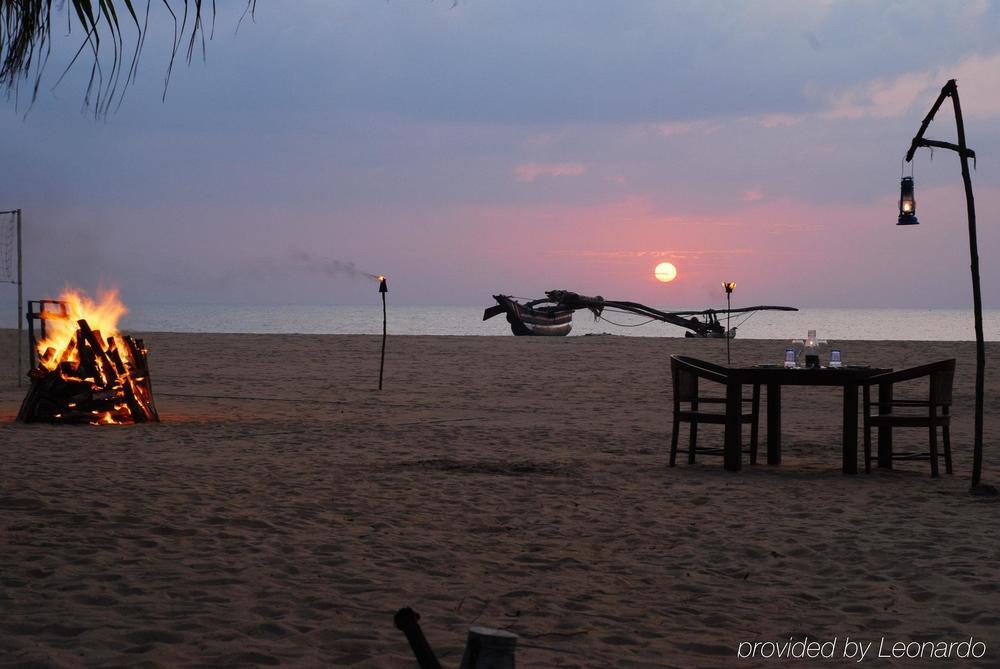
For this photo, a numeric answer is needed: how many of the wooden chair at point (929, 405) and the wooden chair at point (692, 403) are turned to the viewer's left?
1

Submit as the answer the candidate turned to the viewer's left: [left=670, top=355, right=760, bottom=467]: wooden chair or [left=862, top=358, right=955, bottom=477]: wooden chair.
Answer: [left=862, top=358, right=955, bottom=477]: wooden chair

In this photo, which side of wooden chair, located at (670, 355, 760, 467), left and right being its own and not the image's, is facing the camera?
right

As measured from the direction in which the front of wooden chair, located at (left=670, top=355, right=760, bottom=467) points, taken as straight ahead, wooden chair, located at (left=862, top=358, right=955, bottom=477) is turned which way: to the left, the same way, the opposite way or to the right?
the opposite way

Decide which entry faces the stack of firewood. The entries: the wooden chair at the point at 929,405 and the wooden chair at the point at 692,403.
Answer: the wooden chair at the point at 929,405

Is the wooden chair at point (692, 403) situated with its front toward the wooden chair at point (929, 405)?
yes

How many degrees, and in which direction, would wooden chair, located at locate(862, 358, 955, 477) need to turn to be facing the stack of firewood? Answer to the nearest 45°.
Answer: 0° — it already faces it

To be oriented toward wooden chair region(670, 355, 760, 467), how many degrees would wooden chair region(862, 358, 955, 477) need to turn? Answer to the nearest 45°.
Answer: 0° — it already faces it

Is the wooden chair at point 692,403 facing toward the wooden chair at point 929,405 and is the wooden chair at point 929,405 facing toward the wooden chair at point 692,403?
yes

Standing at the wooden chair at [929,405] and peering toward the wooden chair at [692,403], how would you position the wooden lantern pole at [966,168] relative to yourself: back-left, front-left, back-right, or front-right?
back-left

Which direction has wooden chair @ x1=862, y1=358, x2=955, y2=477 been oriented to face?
to the viewer's left
